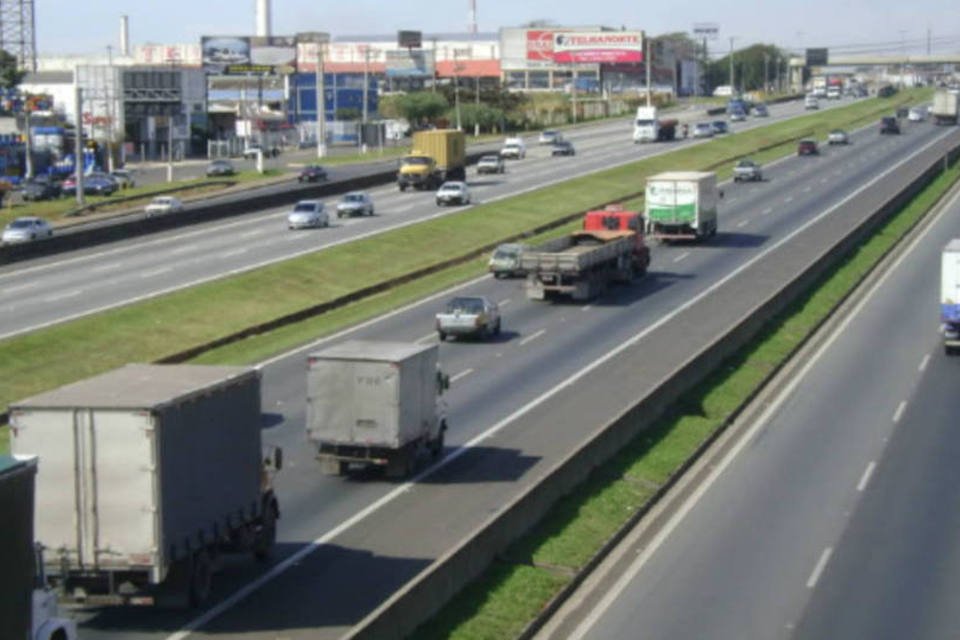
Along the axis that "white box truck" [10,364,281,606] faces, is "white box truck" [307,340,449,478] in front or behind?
in front

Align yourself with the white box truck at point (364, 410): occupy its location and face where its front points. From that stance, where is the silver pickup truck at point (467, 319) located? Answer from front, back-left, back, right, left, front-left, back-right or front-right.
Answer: front-left

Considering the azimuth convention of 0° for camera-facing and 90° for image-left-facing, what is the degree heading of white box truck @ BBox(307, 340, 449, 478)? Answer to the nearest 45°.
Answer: approximately 225°

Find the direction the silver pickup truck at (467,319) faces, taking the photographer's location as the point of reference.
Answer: facing away from the viewer and to the right of the viewer

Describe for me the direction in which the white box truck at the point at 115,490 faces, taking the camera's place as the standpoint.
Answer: facing away from the viewer and to the right of the viewer

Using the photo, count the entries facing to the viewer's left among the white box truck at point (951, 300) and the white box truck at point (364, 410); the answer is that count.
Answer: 0

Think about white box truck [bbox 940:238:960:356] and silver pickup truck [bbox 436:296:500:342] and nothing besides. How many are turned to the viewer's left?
0

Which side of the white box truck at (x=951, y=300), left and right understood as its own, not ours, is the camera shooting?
back

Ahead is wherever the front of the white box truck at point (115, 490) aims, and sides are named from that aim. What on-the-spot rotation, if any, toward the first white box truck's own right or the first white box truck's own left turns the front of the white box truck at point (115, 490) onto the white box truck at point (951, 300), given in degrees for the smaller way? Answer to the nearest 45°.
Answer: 0° — it already faces it
